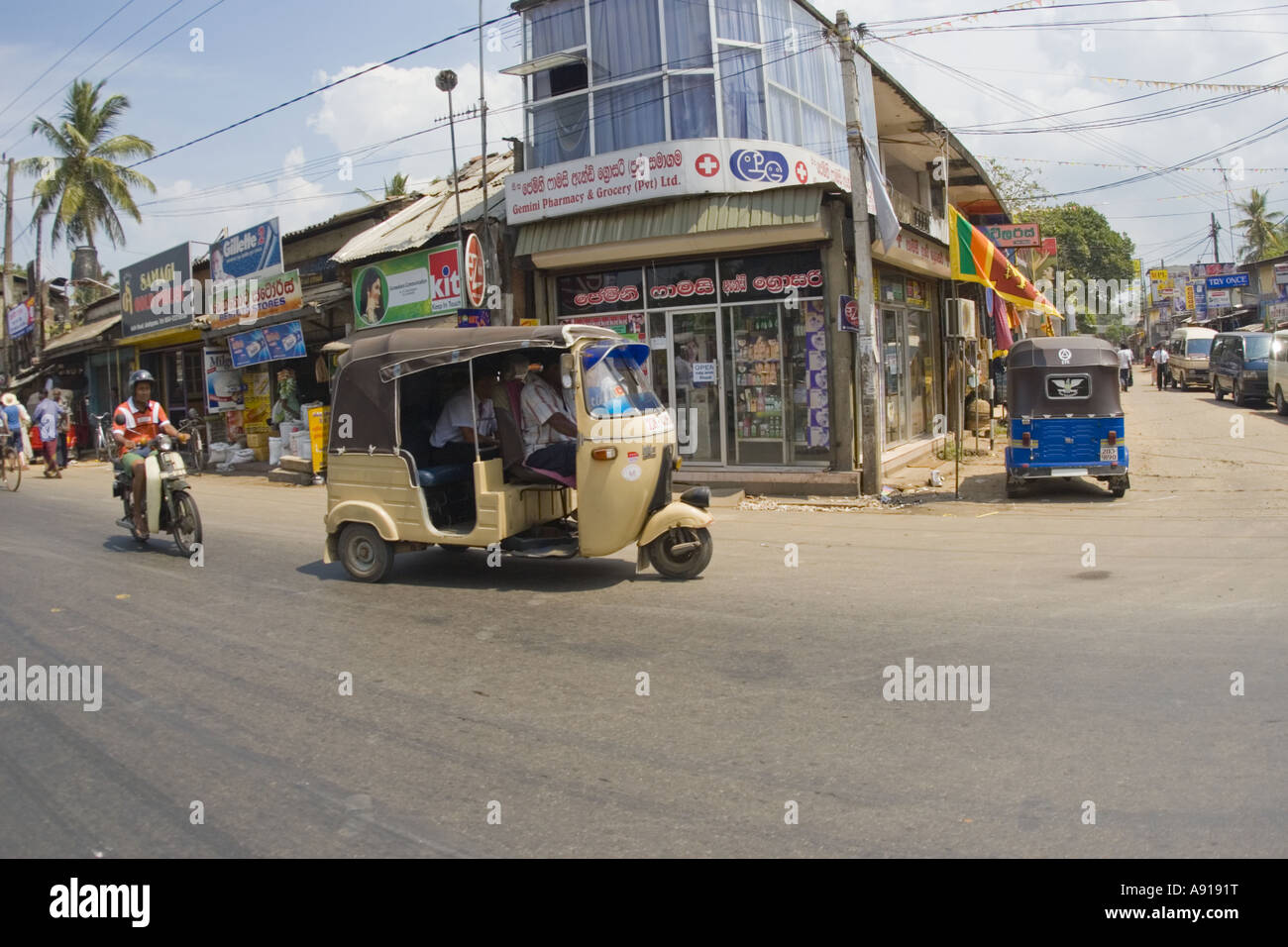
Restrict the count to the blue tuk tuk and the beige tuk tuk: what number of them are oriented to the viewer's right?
1

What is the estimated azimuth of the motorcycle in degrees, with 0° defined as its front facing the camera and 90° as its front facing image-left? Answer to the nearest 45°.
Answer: approximately 315°

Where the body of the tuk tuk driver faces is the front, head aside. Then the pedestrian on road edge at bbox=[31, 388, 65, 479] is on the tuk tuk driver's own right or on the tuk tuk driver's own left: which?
on the tuk tuk driver's own left

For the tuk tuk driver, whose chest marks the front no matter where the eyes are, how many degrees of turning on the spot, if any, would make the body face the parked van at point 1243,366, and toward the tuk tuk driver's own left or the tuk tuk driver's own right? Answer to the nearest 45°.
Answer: approximately 45° to the tuk tuk driver's own left

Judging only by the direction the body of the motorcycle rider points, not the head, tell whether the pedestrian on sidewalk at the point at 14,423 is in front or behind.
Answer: behind

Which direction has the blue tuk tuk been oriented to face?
away from the camera

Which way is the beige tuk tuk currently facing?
to the viewer's right

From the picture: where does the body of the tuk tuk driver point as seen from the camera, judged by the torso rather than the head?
to the viewer's right

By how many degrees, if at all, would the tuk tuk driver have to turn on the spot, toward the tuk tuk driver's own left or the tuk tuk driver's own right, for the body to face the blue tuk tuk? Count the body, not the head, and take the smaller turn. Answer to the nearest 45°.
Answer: approximately 45° to the tuk tuk driver's own left

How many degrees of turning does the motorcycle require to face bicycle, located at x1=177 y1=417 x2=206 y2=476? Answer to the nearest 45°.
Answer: approximately 135° to its left
